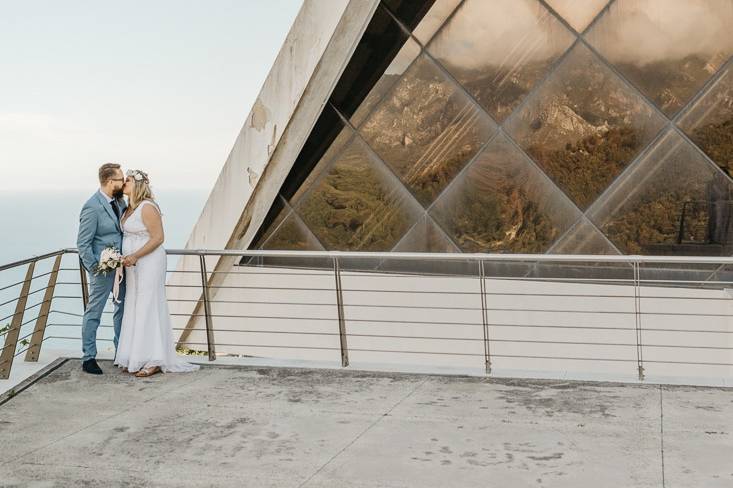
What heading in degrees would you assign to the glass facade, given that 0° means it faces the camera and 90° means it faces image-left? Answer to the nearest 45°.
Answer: approximately 0°

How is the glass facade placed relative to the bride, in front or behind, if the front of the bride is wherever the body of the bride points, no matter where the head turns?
behind

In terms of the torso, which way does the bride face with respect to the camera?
to the viewer's left

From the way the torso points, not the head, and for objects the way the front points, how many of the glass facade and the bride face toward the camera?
1

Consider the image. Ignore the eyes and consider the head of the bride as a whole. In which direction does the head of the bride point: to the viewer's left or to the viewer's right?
to the viewer's left

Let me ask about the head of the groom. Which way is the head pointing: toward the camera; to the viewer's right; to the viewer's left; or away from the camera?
to the viewer's right

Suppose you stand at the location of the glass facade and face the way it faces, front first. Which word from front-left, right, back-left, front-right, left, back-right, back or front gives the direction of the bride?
front-right
